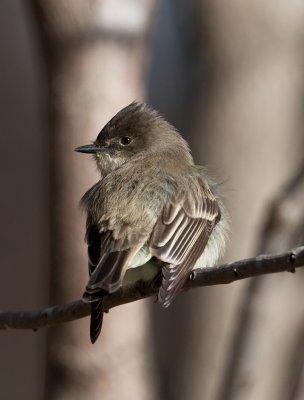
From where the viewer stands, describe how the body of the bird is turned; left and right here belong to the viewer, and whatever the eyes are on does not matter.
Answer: facing away from the viewer and to the right of the viewer

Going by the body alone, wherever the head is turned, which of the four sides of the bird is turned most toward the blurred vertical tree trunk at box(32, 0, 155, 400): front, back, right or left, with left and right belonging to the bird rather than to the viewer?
left

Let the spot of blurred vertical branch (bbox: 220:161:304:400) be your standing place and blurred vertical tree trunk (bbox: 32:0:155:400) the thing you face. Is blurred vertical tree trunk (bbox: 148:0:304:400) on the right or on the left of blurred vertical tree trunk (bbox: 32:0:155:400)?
right
